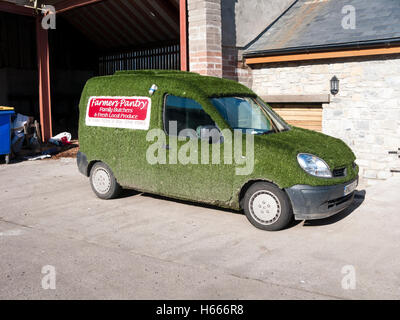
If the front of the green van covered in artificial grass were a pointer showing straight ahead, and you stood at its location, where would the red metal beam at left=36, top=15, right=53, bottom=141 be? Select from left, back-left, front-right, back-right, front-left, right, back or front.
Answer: back

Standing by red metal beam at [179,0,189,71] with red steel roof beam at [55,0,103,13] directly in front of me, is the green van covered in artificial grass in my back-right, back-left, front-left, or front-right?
back-left

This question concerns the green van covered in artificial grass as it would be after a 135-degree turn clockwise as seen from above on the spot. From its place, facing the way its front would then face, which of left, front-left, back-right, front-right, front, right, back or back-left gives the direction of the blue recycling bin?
front-right

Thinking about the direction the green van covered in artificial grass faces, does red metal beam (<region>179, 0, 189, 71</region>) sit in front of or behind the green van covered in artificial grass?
behind

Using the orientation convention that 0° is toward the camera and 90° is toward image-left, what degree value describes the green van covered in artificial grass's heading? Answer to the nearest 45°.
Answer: approximately 315°

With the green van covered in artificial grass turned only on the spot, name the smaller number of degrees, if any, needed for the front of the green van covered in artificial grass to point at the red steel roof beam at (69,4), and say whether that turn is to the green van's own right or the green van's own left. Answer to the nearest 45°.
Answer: approximately 180°
